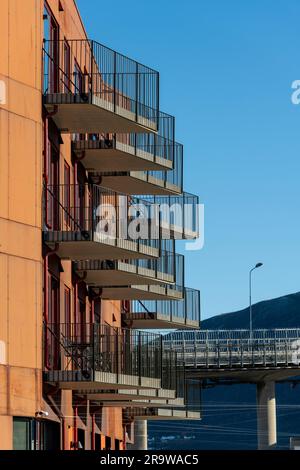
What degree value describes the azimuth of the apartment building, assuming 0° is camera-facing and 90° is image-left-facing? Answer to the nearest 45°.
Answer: approximately 270°
